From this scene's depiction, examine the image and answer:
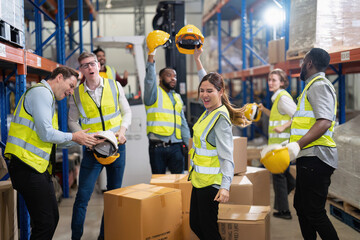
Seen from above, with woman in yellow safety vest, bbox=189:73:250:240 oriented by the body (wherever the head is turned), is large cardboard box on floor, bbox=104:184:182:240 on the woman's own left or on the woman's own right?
on the woman's own right

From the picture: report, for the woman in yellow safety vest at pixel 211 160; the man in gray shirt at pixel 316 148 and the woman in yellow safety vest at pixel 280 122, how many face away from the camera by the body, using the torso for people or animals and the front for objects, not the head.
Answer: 0

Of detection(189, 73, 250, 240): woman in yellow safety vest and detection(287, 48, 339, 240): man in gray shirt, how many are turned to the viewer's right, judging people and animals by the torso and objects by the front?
0

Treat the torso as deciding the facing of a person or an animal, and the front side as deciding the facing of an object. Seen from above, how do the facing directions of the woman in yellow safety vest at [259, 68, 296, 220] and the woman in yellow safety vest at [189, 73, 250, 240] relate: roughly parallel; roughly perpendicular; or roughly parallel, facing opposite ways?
roughly parallel

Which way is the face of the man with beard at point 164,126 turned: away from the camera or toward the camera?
toward the camera

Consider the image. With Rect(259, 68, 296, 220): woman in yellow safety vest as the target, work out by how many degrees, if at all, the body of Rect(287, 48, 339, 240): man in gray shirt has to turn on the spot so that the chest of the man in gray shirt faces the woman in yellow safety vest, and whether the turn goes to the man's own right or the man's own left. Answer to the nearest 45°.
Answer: approximately 90° to the man's own right

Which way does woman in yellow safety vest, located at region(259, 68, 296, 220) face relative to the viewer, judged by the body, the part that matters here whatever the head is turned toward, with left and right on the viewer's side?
facing the viewer and to the left of the viewer

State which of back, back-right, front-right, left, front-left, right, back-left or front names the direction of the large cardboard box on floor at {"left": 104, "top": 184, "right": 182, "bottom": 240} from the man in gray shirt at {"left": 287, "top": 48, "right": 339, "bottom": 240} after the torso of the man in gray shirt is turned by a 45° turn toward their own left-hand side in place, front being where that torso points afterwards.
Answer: front-right

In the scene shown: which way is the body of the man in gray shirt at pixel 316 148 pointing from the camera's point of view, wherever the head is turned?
to the viewer's left

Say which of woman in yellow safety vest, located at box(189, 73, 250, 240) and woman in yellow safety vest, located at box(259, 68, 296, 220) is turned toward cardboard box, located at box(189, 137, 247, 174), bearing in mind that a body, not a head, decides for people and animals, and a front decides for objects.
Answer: woman in yellow safety vest, located at box(259, 68, 296, 220)

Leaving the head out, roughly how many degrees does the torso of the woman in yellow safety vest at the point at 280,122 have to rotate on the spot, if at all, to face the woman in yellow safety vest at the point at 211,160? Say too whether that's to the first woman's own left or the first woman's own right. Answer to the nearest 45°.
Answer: approximately 45° to the first woman's own left

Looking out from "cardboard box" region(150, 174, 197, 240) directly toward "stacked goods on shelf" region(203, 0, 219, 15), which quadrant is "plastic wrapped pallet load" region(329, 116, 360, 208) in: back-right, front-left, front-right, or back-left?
front-right

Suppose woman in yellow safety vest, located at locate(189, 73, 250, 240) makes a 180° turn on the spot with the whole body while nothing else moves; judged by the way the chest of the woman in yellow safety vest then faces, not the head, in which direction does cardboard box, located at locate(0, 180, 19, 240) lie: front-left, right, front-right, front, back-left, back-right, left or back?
back-left
